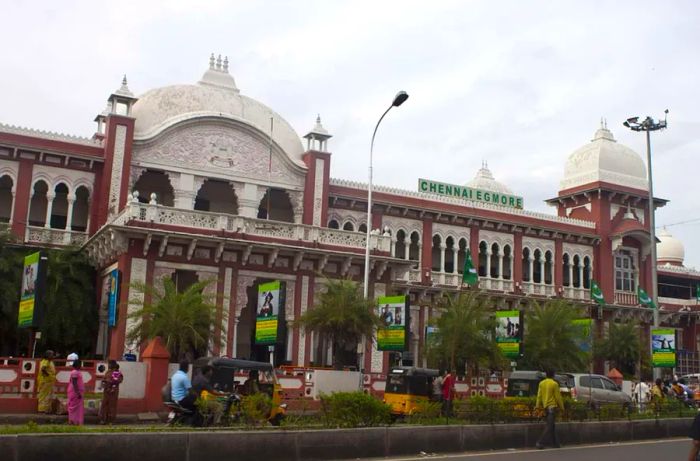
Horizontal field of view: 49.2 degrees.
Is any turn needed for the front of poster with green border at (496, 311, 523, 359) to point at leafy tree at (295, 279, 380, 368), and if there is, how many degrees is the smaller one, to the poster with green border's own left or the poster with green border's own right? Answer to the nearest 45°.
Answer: approximately 45° to the poster with green border's own right

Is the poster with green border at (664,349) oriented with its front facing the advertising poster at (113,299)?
no

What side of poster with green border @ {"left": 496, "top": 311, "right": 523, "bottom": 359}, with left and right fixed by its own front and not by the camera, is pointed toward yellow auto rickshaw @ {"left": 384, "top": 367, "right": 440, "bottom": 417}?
front

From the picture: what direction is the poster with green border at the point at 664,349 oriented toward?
toward the camera

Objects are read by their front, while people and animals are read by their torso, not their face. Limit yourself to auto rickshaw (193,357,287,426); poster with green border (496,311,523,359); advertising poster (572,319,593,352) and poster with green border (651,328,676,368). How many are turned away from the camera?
0

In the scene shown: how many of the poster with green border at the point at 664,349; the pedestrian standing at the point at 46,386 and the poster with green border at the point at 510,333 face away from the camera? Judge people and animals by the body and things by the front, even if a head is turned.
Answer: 0

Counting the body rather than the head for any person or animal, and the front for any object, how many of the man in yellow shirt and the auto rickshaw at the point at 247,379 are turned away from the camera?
1
